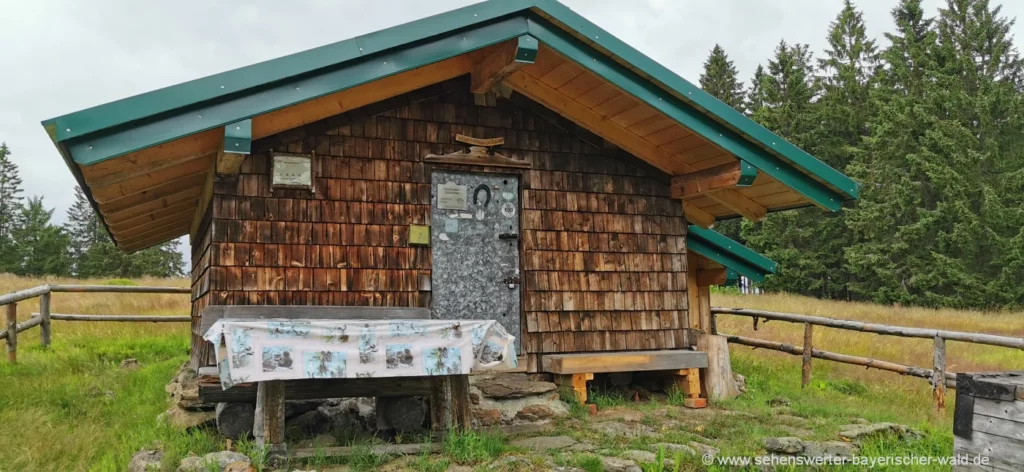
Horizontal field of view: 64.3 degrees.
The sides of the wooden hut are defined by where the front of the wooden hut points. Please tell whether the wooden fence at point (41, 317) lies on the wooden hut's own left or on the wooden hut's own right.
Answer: on the wooden hut's own right

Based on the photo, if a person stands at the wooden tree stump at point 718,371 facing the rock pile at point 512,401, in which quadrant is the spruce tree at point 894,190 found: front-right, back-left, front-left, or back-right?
back-right

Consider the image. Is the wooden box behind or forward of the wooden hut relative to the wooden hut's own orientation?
forward

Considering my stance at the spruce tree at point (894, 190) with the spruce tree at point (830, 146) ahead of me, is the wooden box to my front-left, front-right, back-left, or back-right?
back-left

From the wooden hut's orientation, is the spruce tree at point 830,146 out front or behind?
behind

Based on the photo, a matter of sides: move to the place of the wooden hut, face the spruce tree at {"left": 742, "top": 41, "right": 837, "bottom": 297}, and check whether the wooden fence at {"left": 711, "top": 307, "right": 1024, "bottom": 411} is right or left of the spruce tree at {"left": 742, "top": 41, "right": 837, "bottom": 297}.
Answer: right

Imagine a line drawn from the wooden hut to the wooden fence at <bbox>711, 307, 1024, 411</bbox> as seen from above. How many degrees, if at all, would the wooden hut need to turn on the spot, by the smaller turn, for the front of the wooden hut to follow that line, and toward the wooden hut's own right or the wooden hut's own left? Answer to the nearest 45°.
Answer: approximately 90° to the wooden hut's own left

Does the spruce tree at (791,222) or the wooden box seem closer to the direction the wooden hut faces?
the wooden box

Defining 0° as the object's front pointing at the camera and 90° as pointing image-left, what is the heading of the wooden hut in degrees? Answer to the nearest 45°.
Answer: approximately 0°

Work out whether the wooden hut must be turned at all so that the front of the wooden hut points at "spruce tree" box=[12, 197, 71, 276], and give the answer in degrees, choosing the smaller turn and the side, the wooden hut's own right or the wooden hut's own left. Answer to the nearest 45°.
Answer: approximately 135° to the wooden hut's own right

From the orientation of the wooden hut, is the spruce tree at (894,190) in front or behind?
behind
